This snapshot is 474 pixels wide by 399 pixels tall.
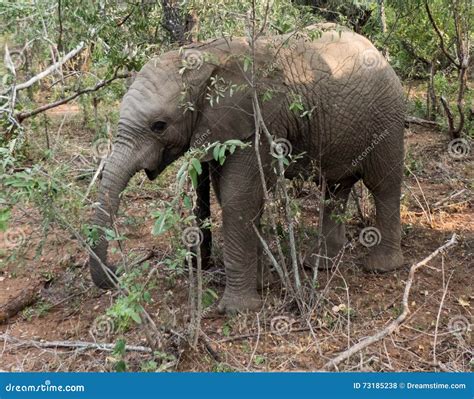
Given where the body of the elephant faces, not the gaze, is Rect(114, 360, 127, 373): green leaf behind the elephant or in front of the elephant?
in front

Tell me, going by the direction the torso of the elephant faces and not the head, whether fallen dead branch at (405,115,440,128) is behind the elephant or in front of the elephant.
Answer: behind

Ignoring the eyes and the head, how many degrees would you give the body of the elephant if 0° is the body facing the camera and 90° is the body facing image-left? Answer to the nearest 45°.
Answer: approximately 45°

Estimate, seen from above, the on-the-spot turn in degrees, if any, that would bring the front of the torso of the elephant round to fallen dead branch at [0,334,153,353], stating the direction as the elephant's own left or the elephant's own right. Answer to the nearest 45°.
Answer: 0° — it already faces it

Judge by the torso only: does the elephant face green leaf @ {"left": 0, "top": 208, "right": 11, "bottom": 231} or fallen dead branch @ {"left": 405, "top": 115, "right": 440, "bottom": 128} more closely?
the green leaf

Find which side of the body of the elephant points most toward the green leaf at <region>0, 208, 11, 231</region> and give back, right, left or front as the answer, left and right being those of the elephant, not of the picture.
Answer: front

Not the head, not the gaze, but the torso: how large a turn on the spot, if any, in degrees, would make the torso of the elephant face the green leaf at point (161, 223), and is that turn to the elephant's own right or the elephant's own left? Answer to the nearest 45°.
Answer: approximately 45° to the elephant's own left
